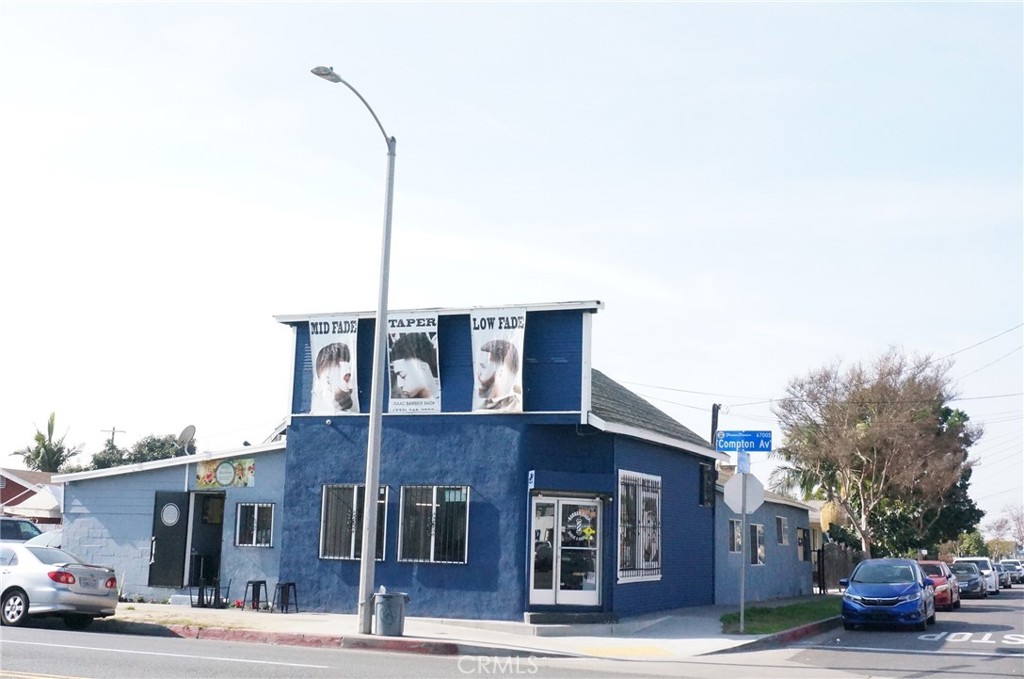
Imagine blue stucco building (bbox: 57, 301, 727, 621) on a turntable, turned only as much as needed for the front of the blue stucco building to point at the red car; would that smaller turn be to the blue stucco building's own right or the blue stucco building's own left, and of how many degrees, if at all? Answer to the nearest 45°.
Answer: approximately 135° to the blue stucco building's own left

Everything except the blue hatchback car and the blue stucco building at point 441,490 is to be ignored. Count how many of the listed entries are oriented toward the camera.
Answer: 2

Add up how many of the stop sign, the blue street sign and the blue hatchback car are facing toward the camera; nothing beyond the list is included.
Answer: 2

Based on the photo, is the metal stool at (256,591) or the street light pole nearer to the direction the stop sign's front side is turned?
the metal stool

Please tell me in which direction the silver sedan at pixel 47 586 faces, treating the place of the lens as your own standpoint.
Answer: facing away from the viewer and to the left of the viewer

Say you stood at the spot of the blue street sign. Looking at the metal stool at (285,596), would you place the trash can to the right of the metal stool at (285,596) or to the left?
left

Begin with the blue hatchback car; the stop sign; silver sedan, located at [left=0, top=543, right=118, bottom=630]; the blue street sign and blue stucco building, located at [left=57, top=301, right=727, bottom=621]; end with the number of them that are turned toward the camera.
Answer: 3

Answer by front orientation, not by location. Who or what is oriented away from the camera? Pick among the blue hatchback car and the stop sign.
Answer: the stop sign
